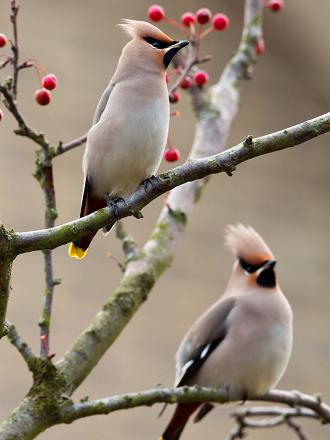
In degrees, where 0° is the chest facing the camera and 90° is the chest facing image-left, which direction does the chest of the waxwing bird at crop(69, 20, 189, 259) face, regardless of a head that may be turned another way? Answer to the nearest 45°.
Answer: approximately 315°

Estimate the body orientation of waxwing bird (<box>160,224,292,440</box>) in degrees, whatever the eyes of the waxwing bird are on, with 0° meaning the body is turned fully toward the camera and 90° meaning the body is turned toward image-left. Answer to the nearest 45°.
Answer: approximately 315°

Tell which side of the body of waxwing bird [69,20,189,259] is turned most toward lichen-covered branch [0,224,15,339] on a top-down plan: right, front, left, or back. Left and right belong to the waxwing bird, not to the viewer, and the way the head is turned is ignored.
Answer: right
